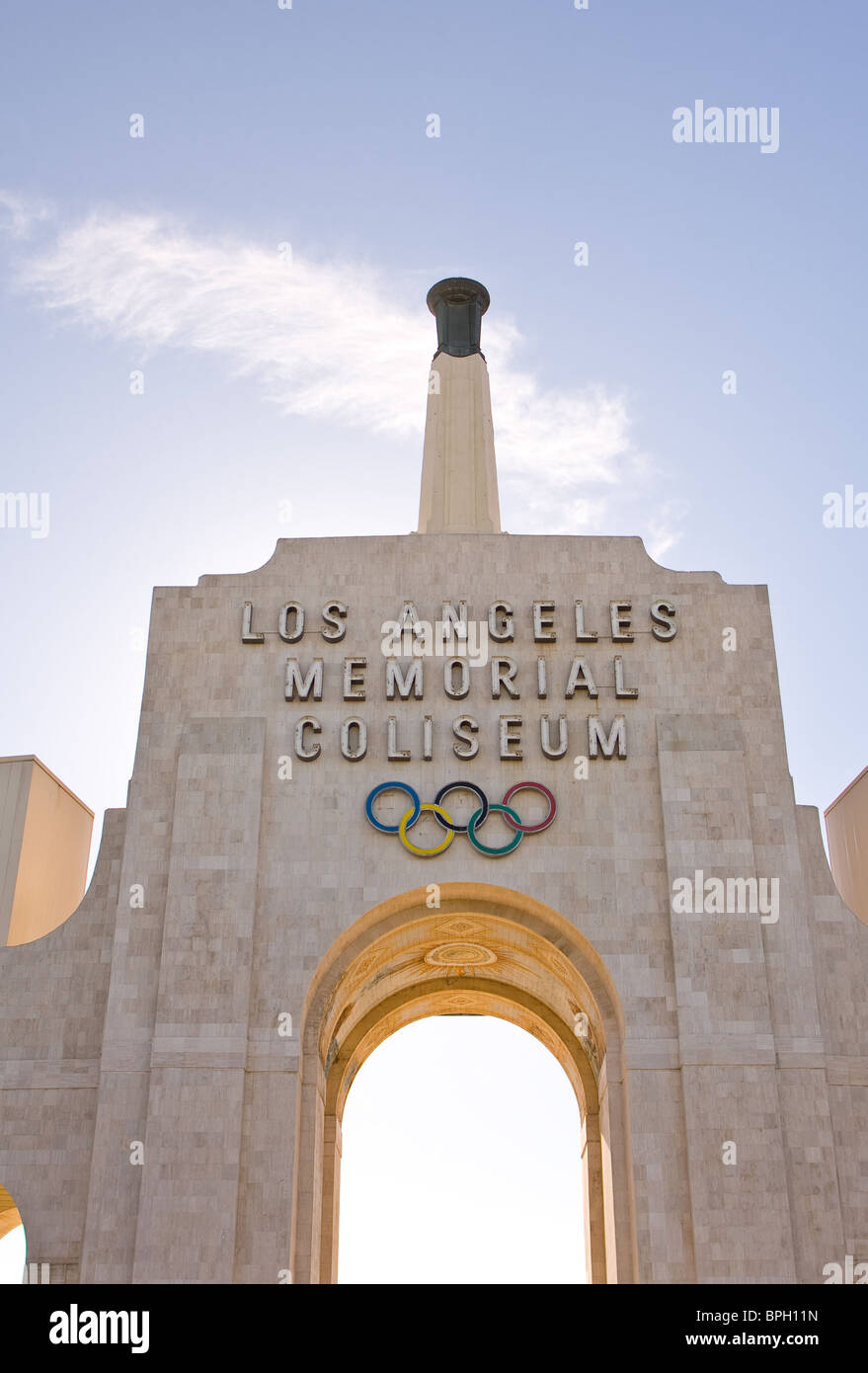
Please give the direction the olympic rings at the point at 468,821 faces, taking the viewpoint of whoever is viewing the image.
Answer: facing the viewer
